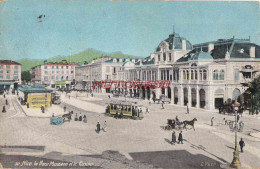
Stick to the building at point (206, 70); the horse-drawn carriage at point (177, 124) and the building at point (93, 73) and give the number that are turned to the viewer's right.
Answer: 1

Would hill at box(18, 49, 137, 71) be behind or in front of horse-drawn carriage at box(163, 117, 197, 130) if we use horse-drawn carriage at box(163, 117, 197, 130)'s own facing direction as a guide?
behind

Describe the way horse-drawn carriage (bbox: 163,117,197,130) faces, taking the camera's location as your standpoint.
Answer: facing to the right of the viewer

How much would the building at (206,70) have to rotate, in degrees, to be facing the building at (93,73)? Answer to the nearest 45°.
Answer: approximately 45° to its right

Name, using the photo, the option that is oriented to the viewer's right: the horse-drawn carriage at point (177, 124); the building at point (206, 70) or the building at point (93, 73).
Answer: the horse-drawn carriage

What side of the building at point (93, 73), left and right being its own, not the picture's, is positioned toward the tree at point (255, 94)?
left

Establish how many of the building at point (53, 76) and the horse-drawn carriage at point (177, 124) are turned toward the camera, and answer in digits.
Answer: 1

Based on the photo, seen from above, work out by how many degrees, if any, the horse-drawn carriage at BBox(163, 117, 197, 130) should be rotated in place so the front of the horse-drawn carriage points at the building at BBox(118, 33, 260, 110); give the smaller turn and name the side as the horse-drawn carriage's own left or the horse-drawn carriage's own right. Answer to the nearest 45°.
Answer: approximately 90° to the horse-drawn carriage's own left

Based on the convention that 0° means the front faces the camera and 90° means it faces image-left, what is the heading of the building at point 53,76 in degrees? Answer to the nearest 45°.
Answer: approximately 0°

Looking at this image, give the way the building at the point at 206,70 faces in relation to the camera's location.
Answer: facing the viewer and to the left of the viewer
